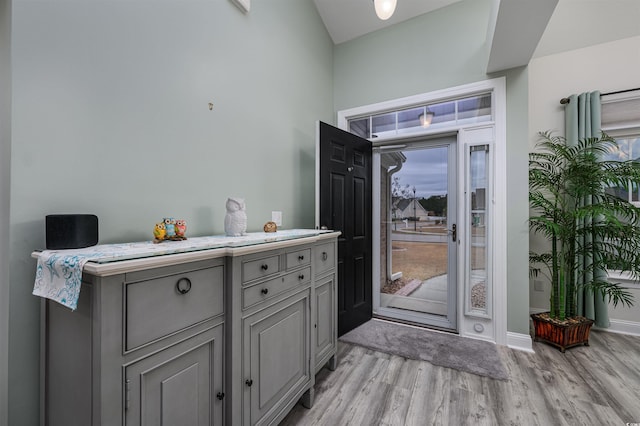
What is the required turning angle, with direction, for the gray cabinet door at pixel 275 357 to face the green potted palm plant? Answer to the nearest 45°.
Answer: approximately 45° to its left

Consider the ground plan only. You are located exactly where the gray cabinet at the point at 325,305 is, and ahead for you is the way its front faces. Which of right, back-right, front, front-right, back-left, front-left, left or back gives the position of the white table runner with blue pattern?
right

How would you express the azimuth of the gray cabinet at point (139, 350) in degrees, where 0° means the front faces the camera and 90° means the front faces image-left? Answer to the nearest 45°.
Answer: approximately 315°

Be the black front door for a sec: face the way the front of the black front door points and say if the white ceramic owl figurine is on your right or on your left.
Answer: on your right

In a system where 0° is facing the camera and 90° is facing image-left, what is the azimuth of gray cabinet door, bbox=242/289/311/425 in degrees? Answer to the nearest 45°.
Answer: approximately 315°

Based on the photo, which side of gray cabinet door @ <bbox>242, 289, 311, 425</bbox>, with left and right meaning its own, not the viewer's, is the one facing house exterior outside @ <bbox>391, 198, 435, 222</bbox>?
left

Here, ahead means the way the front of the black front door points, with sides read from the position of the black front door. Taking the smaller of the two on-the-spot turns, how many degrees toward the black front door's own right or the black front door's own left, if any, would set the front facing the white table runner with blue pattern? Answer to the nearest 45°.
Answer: approximately 90° to the black front door's own right

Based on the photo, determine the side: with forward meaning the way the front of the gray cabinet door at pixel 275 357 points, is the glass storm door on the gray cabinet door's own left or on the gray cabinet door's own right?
on the gray cabinet door's own left

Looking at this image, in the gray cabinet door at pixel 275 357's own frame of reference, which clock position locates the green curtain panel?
The green curtain panel is roughly at 10 o'clock from the gray cabinet door.

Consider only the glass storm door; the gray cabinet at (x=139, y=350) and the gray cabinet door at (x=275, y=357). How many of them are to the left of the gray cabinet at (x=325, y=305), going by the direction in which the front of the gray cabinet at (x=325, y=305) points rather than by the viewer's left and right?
1

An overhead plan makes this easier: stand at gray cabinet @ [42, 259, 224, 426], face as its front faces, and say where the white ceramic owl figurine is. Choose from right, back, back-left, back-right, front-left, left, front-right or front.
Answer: left

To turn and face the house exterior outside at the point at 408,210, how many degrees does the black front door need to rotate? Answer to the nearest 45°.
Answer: approximately 90° to its left

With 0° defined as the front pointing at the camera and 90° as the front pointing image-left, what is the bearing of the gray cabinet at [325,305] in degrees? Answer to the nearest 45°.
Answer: approximately 315°

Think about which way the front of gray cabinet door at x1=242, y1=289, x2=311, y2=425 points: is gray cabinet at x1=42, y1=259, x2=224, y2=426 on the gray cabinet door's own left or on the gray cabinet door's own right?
on the gray cabinet door's own right
